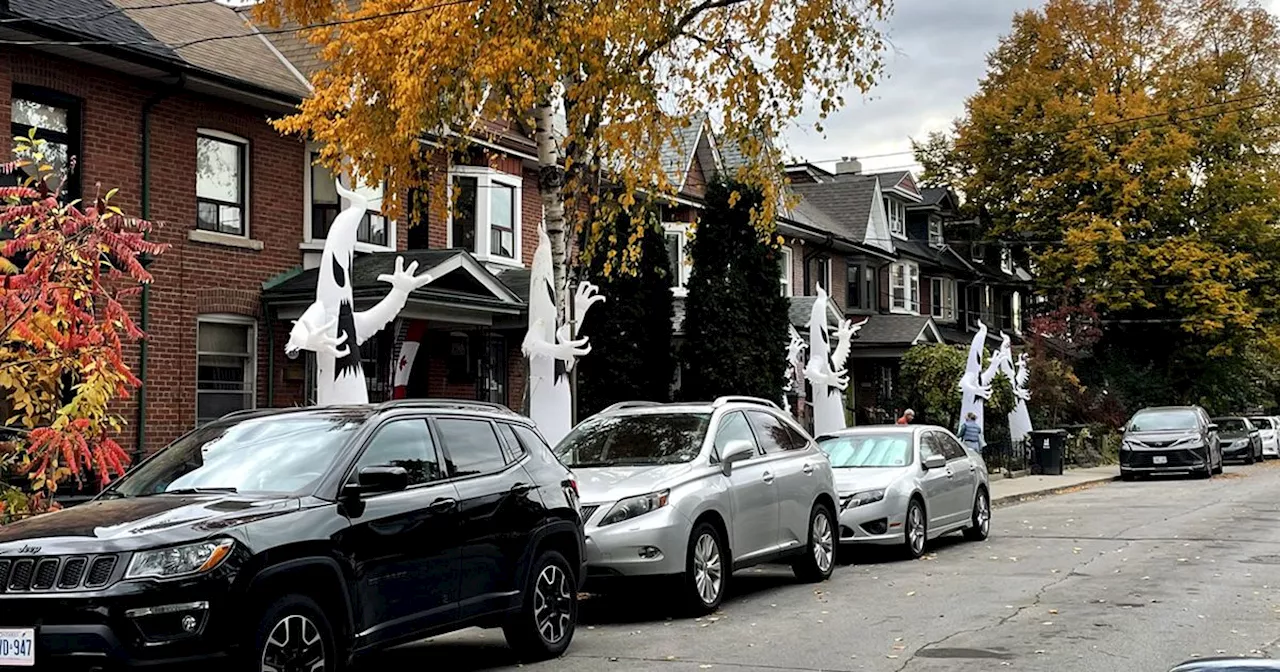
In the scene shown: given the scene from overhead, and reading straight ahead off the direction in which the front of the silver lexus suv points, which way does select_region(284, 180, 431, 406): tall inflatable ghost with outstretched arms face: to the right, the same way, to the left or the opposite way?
to the left

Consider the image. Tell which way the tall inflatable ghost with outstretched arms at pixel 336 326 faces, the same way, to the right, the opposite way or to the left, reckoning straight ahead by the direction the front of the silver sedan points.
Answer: to the left

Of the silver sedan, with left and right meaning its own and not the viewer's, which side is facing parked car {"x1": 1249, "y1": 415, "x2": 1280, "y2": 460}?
back

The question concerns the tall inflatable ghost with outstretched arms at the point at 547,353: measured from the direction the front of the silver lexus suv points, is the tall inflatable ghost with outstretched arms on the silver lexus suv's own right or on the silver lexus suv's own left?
on the silver lexus suv's own right

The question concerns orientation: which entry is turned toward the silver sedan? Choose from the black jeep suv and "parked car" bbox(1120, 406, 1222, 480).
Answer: the parked car

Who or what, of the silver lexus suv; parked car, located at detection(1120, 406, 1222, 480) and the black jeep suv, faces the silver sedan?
the parked car

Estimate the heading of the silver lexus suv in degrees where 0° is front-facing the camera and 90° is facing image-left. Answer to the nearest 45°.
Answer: approximately 45°

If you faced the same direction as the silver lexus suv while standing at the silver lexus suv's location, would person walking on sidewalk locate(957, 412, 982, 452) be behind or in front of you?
behind

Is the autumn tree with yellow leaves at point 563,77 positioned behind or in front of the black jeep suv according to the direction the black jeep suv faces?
behind

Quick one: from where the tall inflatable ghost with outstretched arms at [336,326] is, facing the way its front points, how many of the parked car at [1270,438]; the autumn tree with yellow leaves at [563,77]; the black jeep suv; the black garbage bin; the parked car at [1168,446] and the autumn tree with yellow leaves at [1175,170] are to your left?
5

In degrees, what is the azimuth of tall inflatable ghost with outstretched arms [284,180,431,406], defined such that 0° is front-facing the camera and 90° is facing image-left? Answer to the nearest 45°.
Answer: approximately 315°

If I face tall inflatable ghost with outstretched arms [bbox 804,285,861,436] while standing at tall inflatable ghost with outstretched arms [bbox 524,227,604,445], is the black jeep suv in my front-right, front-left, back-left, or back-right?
back-right
